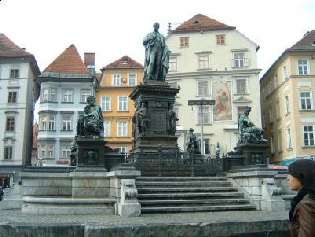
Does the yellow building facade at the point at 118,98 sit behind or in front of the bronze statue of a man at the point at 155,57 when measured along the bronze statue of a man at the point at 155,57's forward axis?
behind

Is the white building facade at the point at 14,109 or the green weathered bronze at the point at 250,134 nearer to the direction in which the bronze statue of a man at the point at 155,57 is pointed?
the green weathered bronze

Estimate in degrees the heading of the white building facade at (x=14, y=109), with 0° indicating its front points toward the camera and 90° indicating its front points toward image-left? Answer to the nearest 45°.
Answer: approximately 0°

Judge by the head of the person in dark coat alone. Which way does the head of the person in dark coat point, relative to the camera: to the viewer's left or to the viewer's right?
to the viewer's left

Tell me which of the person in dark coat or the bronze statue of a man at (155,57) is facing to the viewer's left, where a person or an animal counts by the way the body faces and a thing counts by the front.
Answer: the person in dark coat

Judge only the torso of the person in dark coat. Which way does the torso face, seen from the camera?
to the viewer's left

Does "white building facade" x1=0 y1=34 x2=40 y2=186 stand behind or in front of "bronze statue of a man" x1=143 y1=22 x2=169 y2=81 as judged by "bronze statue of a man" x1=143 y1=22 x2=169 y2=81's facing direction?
behind
